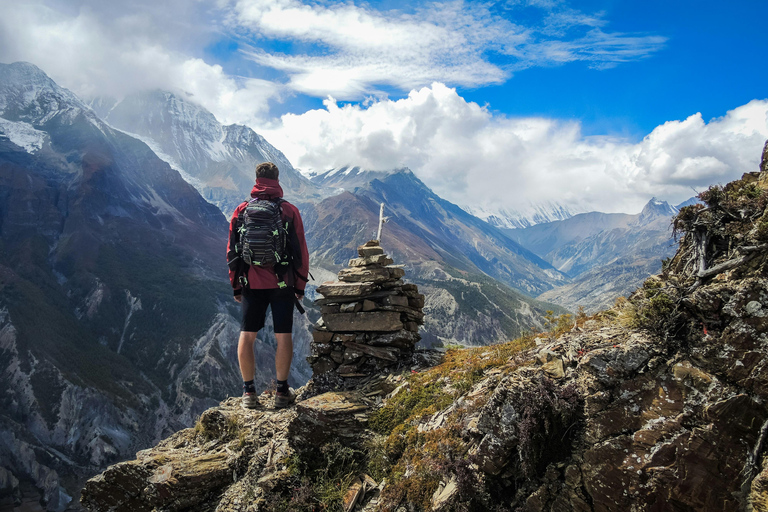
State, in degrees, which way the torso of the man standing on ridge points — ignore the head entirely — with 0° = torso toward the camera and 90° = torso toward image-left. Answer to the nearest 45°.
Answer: approximately 180°

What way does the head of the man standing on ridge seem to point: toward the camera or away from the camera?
away from the camera
